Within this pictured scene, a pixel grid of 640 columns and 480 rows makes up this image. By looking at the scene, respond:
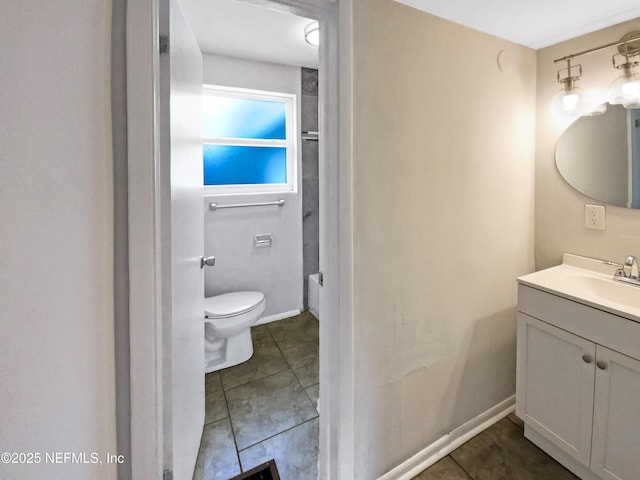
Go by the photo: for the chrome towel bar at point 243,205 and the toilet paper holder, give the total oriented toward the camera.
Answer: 2

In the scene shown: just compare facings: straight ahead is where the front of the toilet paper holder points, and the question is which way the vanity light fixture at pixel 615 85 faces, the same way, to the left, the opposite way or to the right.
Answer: to the right

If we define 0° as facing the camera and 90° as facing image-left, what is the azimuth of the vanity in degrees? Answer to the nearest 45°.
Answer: approximately 45°

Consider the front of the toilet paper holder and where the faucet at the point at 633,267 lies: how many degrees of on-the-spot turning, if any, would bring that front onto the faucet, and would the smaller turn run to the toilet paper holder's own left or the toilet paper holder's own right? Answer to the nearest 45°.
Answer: approximately 45° to the toilet paper holder's own left

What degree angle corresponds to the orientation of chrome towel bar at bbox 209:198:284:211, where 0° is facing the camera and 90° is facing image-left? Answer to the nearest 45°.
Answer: approximately 0°
